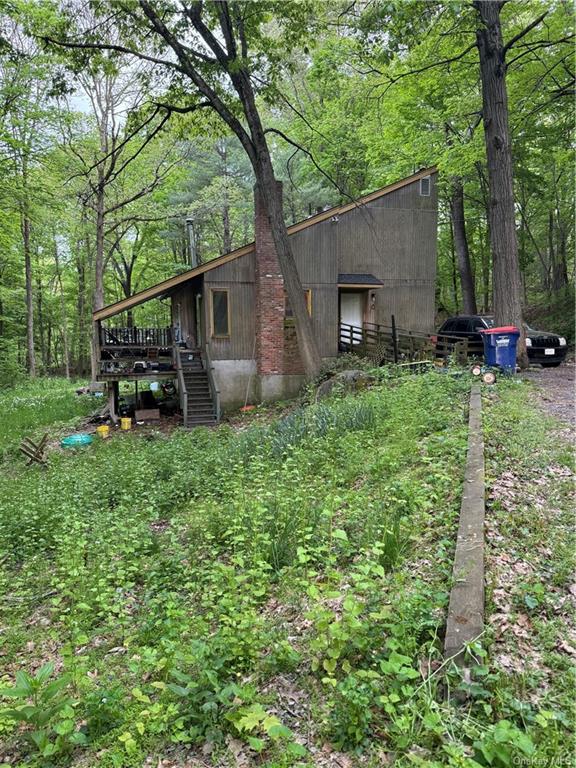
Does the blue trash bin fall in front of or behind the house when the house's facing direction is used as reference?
in front

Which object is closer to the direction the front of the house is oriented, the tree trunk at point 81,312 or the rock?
the rock

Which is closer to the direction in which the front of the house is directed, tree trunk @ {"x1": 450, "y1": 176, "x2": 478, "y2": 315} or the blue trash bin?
the blue trash bin

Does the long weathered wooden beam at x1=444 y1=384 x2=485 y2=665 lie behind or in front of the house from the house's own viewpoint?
in front

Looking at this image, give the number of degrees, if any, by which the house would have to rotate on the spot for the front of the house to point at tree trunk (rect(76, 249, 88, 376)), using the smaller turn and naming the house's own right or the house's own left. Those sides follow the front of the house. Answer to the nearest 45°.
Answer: approximately 135° to the house's own right

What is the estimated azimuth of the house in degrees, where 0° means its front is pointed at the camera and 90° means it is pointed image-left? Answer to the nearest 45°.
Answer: approximately 0°

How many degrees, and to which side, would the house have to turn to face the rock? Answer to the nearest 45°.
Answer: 0° — it already faces it
